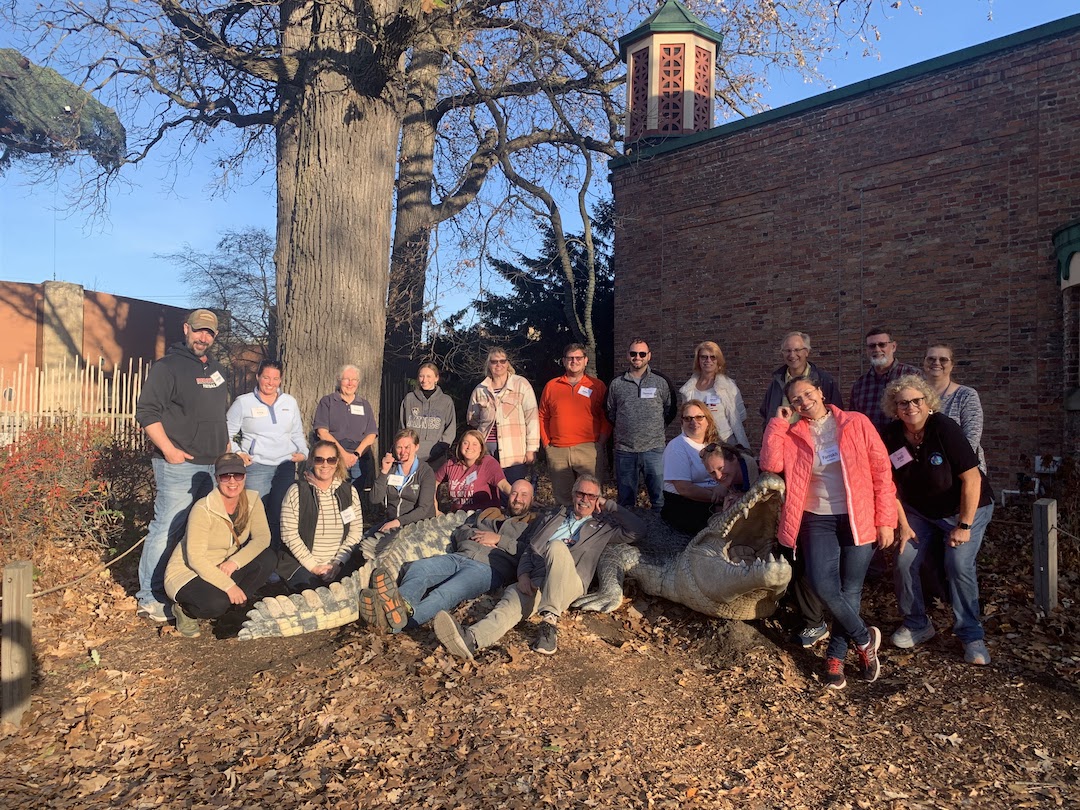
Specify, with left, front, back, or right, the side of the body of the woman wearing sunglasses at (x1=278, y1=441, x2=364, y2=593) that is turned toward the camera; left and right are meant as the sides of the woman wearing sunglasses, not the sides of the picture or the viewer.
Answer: front

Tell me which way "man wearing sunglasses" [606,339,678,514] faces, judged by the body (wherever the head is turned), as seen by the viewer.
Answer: toward the camera

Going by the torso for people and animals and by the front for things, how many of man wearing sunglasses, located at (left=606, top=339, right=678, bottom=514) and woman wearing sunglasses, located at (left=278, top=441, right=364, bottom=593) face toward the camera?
2

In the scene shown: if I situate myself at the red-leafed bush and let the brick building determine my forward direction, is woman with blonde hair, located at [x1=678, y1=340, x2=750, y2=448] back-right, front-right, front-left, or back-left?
front-right

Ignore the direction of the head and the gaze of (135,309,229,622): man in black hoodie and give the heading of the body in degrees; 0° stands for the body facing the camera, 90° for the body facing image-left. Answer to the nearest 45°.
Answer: approximately 315°

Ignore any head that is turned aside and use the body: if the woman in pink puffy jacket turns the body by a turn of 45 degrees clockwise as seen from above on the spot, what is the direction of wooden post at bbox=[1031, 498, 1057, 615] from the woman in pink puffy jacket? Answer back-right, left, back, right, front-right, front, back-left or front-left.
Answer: back

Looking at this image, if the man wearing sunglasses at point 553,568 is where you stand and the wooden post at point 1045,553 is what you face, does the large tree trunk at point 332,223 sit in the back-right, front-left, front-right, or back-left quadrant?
back-left

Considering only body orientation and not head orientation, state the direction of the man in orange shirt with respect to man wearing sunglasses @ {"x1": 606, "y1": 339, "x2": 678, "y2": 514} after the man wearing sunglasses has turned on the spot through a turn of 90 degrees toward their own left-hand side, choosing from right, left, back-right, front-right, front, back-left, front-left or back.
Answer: back

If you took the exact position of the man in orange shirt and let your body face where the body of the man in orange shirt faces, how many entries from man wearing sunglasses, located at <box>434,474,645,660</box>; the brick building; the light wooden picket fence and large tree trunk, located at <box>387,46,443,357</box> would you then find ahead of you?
1

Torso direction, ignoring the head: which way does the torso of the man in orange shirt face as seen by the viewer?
toward the camera

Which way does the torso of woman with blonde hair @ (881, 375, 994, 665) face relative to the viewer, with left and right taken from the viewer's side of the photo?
facing the viewer and to the left of the viewer

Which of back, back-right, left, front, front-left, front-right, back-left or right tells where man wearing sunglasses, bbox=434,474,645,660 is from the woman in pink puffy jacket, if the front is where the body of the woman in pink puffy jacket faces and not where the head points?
right
